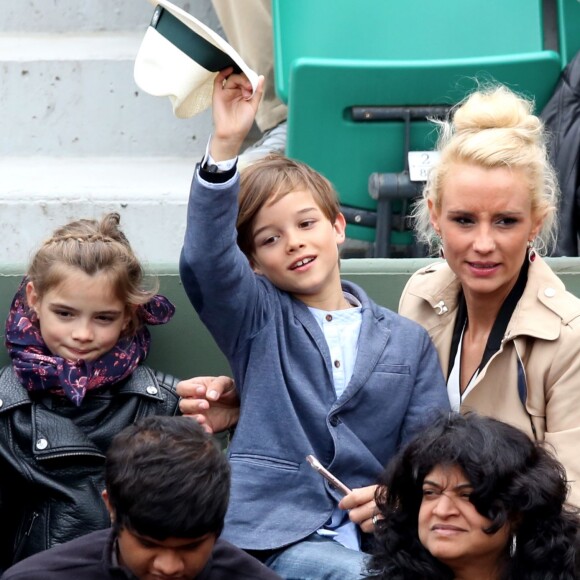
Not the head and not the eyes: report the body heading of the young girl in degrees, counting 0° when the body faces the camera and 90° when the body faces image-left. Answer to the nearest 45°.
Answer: approximately 0°

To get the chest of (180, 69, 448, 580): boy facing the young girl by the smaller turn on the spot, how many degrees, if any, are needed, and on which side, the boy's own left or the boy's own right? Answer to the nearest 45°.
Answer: approximately 90° to the boy's own right

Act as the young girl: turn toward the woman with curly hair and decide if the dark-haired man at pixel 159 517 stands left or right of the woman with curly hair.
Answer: right

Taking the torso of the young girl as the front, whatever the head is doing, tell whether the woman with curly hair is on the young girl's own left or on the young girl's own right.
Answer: on the young girl's own left

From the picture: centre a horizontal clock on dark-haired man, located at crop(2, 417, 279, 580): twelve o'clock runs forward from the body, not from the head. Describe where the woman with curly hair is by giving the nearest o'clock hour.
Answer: The woman with curly hair is roughly at 9 o'clock from the dark-haired man.
